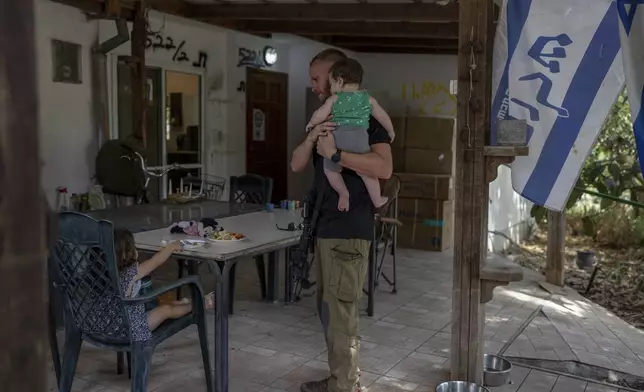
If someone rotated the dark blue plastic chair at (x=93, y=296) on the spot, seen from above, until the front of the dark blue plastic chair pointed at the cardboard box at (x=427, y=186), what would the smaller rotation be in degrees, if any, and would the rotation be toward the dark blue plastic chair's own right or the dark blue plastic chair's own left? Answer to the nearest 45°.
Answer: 0° — it already faces it

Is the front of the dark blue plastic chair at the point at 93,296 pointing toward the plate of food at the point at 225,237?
yes

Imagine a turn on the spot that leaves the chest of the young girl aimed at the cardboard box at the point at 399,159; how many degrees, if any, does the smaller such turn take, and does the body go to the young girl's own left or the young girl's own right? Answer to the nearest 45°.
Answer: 0° — they already face it

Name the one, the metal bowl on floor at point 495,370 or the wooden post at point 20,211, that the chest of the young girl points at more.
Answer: the metal bowl on floor

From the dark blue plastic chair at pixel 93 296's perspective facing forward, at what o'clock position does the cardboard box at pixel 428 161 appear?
The cardboard box is roughly at 12 o'clock from the dark blue plastic chair.

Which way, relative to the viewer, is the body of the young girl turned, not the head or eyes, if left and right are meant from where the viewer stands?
facing away from the viewer and to the right of the viewer

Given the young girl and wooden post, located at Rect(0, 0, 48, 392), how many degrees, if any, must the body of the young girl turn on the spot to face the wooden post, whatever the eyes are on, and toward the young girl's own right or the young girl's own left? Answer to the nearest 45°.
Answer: approximately 135° to the young girl's own right

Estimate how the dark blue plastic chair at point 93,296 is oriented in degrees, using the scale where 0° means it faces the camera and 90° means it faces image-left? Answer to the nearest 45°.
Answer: approximately 225°

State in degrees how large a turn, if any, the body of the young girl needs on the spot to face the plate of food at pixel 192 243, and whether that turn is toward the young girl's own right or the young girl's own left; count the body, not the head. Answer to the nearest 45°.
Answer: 0° — they already face it

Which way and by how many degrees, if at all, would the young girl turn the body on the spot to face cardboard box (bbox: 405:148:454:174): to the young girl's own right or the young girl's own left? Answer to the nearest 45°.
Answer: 0° — they already face it

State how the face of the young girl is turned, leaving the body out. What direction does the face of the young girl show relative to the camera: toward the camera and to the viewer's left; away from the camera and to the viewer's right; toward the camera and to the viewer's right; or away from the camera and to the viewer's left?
away from the camera and to the viewer's right
